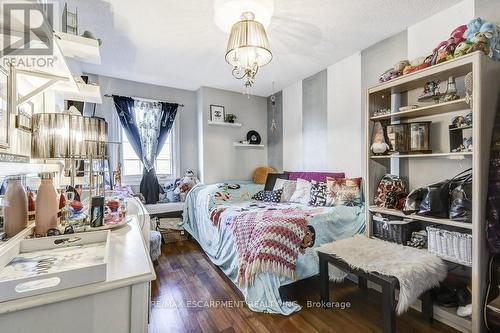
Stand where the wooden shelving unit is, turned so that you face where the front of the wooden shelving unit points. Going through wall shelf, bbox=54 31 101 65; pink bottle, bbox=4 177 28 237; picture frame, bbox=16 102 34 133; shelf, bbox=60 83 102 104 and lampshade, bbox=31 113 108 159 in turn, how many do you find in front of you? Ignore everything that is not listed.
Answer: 5

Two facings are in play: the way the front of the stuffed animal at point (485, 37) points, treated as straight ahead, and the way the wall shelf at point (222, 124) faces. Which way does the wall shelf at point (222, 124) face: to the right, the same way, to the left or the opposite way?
to the left

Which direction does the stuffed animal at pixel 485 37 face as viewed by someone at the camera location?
facing the viewer and to the left of the viewer

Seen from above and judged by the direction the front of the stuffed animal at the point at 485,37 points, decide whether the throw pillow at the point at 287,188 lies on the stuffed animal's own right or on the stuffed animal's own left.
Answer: on the stuffed animal's own right

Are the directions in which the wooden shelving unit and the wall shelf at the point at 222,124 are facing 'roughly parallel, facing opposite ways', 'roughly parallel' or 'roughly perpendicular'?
roughly perpendicular

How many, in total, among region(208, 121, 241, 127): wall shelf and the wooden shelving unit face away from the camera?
0

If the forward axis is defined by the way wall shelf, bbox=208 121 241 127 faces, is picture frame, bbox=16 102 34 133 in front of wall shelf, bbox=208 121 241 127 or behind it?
in front

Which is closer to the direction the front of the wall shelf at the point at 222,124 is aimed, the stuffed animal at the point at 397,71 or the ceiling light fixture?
the ceiling light fixture

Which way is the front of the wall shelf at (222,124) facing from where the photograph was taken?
facing the viewer

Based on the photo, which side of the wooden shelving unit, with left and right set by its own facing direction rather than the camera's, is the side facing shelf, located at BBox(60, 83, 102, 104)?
front

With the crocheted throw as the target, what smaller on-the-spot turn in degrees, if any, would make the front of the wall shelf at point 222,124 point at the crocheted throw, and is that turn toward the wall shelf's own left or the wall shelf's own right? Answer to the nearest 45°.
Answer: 0° — it already faces it

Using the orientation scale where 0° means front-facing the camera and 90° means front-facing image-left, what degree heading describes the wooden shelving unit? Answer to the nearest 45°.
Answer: approximately 45°

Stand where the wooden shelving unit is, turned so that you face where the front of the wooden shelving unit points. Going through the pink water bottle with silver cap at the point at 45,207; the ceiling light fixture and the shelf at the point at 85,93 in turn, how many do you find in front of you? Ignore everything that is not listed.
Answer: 3

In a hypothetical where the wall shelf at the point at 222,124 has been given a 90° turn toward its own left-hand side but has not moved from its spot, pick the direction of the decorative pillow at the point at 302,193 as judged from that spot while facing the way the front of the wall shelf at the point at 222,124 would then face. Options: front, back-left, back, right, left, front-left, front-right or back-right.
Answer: front-right

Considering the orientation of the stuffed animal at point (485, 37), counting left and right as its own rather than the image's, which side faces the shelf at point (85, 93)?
front

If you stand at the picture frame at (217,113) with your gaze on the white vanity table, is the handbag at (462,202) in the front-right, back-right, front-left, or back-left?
front-left
